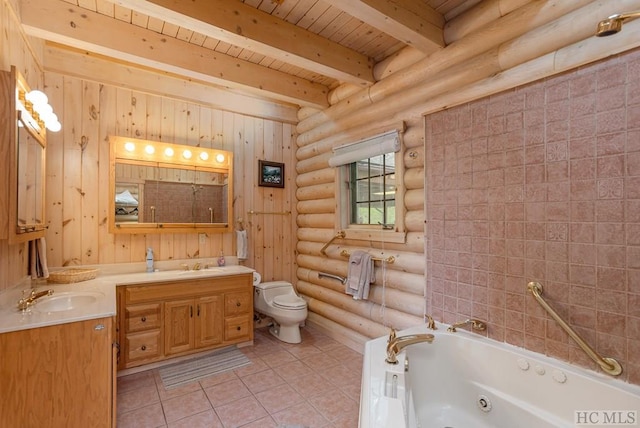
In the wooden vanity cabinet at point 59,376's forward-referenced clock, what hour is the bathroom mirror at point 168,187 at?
The bathroom mirror is roughly at 10 o'clock from the wooden vanity cabinet.

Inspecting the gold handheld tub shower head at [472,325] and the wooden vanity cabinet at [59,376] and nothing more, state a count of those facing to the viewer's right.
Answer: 1

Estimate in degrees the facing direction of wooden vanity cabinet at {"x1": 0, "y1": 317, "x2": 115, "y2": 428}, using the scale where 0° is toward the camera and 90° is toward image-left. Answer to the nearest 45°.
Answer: approximately 270°

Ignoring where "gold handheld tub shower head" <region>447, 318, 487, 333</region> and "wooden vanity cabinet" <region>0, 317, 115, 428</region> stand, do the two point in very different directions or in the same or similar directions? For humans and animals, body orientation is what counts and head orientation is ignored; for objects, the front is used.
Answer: very different directions

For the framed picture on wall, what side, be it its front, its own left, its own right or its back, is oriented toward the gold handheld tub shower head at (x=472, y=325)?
front

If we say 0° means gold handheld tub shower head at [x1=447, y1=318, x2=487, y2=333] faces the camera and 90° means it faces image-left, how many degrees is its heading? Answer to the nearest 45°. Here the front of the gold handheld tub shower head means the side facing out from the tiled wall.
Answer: approximately 45°

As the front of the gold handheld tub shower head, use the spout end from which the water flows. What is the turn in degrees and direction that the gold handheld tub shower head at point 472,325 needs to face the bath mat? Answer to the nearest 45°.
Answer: approximately 135° to its right

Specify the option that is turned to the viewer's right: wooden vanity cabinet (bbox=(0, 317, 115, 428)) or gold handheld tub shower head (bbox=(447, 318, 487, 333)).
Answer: the wooden vanity cabinet

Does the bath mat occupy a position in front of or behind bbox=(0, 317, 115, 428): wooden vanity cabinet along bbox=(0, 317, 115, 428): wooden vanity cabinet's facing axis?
in front
